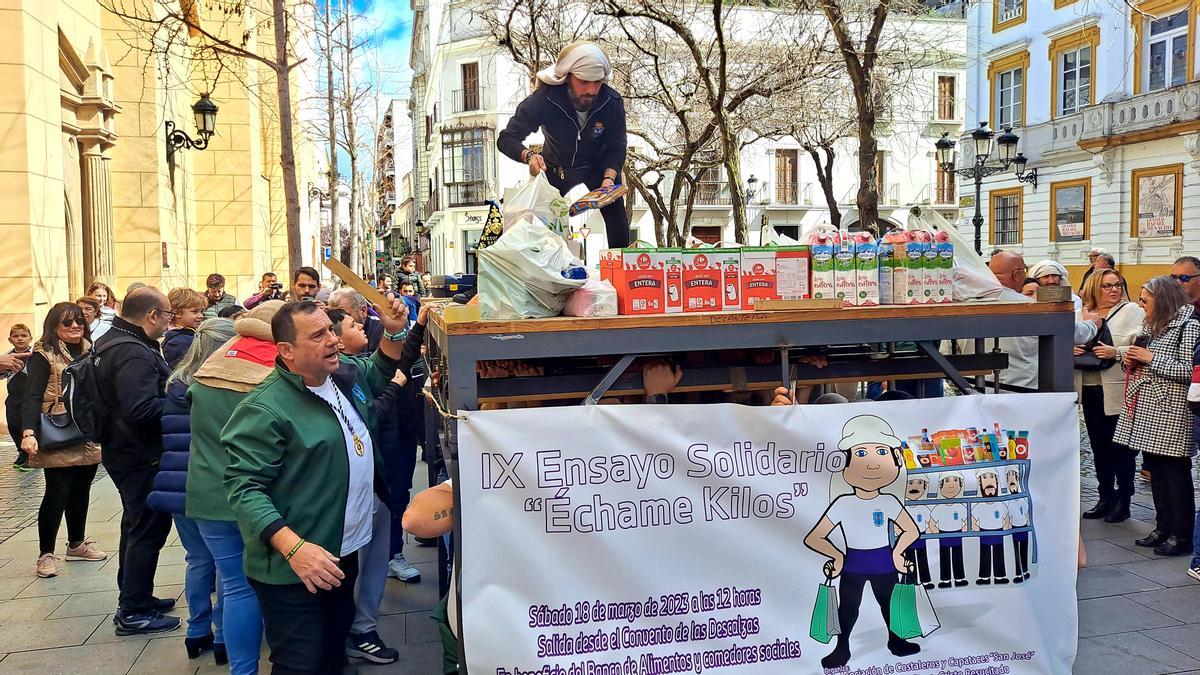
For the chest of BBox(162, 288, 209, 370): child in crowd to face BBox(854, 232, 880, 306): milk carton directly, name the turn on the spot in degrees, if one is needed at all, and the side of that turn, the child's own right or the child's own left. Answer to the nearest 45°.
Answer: approximately 45° to the child's own right

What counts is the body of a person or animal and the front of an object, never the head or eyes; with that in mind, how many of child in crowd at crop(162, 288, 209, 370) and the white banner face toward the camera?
1

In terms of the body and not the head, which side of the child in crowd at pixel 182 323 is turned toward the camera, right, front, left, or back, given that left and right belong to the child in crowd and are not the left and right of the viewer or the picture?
right

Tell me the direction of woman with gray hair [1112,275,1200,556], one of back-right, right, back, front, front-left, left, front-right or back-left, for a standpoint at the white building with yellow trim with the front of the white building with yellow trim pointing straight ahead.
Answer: front-left

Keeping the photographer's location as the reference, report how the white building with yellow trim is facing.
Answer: facing the viewer and to the left of the viewer

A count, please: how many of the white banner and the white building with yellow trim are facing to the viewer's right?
0

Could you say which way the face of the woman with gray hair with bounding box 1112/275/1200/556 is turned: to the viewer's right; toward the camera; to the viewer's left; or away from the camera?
to the viewer's left

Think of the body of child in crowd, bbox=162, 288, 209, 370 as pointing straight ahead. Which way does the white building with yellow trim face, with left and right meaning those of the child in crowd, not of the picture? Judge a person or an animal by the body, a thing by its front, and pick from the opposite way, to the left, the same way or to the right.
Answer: the opposite way

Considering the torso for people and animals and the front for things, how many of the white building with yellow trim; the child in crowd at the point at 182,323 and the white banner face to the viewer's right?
1

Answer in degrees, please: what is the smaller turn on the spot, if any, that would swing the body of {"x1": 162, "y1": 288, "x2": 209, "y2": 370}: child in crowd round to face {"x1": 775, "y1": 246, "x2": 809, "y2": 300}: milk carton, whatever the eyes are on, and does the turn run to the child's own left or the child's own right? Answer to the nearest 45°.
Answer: approximately 45° to the child's own right

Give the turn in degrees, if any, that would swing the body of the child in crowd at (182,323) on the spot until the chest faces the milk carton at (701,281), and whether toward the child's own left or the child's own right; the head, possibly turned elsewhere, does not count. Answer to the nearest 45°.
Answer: approximately 45° to the child's own right

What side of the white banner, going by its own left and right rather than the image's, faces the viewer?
front
